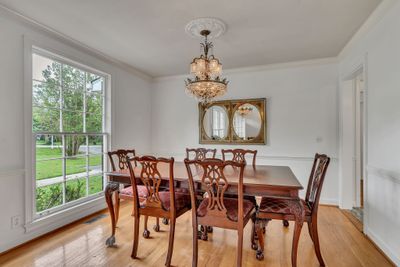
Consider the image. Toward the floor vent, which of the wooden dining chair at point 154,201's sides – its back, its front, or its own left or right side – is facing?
left

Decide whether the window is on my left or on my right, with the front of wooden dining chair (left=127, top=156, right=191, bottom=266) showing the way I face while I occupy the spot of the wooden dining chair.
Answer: on my left

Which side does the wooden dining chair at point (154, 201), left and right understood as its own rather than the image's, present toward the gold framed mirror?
front

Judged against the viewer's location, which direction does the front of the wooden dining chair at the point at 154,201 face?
facing away from the viewer and to the right of the viewer

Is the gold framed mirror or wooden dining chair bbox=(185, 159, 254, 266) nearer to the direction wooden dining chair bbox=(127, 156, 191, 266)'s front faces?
the gold framed mirror

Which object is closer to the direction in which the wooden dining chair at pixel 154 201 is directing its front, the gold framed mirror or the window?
the gold framed mirror

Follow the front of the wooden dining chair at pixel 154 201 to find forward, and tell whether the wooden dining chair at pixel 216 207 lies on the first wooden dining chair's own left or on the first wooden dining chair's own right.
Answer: on the first wooden dining chair's own right

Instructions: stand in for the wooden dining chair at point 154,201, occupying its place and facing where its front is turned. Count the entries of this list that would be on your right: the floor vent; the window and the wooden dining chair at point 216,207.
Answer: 1
